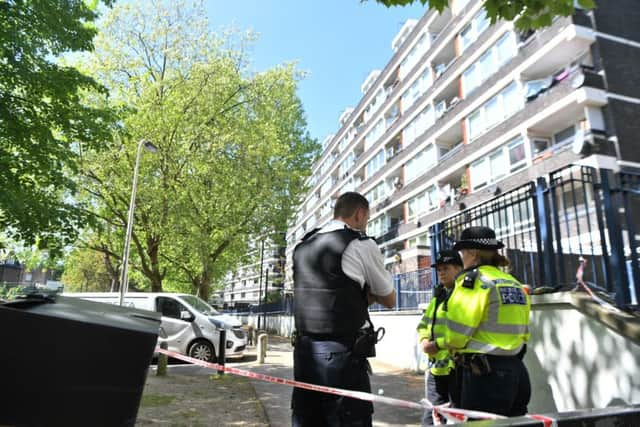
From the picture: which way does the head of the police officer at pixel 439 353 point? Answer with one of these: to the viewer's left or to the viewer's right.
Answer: to the viewer's left

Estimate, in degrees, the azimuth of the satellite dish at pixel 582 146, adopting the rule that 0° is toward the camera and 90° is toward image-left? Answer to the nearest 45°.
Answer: approximately 45°

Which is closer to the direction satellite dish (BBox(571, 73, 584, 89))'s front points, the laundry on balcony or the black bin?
the black bin

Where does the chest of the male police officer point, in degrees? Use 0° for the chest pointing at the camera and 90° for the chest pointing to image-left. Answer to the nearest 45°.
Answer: approximately 225°

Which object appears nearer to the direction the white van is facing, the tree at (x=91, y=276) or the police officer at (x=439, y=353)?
the police officer

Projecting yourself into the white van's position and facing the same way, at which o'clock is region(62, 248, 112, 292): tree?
The tree is roughly at 7 o'clock from the white van.

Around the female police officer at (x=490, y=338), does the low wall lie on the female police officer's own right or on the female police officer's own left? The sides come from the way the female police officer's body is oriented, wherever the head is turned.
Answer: on the female police officer's own right
